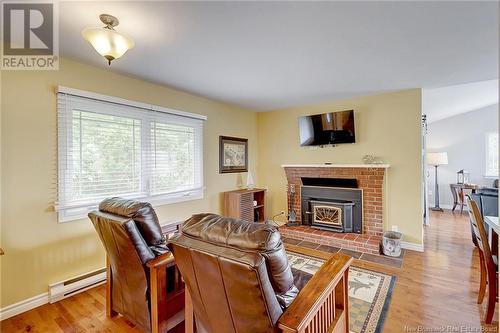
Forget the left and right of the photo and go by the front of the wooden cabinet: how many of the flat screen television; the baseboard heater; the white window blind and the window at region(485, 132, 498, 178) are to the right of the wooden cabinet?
2

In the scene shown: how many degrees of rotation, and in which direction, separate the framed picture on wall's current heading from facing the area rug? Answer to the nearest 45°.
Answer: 0° — it already faces it

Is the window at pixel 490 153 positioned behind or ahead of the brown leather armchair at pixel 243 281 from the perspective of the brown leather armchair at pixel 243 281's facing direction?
ahead

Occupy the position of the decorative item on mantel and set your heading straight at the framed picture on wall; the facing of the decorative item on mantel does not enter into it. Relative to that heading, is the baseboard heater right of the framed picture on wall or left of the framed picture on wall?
left

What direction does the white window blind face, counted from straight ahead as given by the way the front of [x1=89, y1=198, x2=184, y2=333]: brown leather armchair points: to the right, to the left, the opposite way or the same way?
to the right

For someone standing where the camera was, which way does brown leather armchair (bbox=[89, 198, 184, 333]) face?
facing away from the viewer and to the right of the viewer

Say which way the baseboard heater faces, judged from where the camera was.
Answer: facing the viewer and to the right of the viewer

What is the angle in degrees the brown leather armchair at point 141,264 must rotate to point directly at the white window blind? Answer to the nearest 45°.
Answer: approximately 45° to its left

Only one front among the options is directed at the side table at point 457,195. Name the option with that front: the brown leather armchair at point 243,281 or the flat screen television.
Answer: the brown leather armchair
